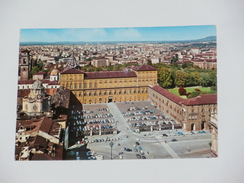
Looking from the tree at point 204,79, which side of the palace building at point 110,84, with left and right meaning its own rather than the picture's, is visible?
left

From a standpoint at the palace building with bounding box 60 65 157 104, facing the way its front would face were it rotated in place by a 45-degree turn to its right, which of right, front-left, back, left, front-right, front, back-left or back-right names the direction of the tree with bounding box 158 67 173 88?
back-left

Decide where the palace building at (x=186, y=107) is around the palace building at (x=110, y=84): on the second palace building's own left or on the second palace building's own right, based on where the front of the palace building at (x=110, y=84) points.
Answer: on the second palace building's own left

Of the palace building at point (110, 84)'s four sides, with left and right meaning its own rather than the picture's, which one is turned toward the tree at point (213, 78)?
left

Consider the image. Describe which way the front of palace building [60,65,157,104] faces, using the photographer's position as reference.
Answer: facing the viewer

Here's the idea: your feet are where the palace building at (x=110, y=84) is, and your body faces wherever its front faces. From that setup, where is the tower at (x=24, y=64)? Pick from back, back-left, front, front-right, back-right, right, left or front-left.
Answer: right
